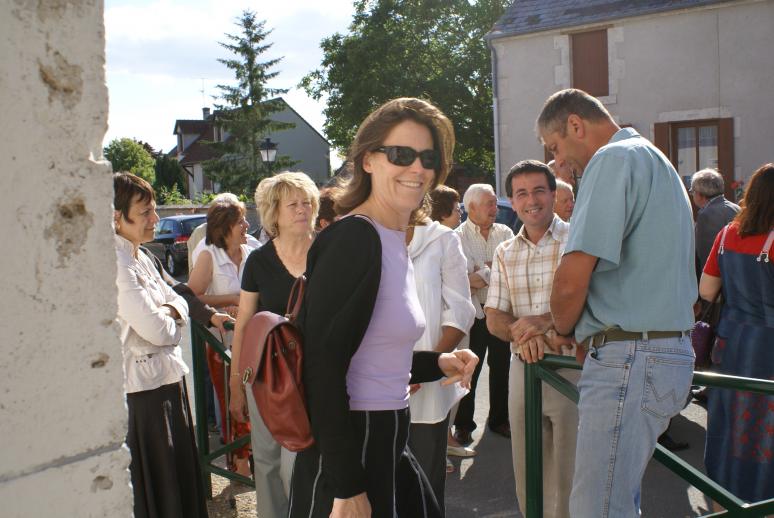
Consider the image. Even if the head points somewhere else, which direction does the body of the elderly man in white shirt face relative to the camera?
toward the camera

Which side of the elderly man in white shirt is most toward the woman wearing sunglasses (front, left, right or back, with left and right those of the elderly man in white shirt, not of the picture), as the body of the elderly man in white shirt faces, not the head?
front

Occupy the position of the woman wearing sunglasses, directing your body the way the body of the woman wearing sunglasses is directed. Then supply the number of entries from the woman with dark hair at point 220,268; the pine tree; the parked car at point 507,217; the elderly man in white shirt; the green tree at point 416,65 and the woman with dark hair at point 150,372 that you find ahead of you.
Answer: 0

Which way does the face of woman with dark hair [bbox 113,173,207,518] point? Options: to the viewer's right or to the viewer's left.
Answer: to the viewer's right

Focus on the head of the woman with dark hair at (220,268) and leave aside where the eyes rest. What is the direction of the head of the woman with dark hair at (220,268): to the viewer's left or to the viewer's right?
to the viewer's right

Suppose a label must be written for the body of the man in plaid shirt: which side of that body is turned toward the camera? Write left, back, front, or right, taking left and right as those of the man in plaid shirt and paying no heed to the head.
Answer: front

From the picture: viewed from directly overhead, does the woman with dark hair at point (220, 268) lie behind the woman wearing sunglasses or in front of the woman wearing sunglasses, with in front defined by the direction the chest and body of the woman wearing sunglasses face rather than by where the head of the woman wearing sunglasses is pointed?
behind

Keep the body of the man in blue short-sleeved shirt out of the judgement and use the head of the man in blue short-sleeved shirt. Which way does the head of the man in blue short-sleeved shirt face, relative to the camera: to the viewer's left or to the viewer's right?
to the viewer's left

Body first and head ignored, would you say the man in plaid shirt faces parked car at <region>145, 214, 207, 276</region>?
no

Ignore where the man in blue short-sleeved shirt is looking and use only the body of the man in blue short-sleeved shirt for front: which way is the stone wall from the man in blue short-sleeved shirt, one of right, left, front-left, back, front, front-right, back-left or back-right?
front-left

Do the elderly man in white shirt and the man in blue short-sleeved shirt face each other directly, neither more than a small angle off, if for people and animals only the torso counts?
no

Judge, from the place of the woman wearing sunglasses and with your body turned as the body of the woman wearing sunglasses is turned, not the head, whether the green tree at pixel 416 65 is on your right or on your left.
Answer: on your left

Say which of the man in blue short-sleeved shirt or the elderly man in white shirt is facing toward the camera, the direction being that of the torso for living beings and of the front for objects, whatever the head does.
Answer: the elderly man in white shirt

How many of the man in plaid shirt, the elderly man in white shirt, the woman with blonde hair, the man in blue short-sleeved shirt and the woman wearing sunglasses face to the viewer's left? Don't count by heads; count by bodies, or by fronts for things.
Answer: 1

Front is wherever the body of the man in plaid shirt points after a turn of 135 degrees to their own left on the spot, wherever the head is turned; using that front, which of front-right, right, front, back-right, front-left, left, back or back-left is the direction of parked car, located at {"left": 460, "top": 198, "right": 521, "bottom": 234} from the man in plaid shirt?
front-left

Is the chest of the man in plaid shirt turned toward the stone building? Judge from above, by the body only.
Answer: no

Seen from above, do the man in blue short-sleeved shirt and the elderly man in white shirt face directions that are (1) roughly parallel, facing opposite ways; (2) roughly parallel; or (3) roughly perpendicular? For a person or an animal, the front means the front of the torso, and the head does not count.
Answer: roughly perpendicular
